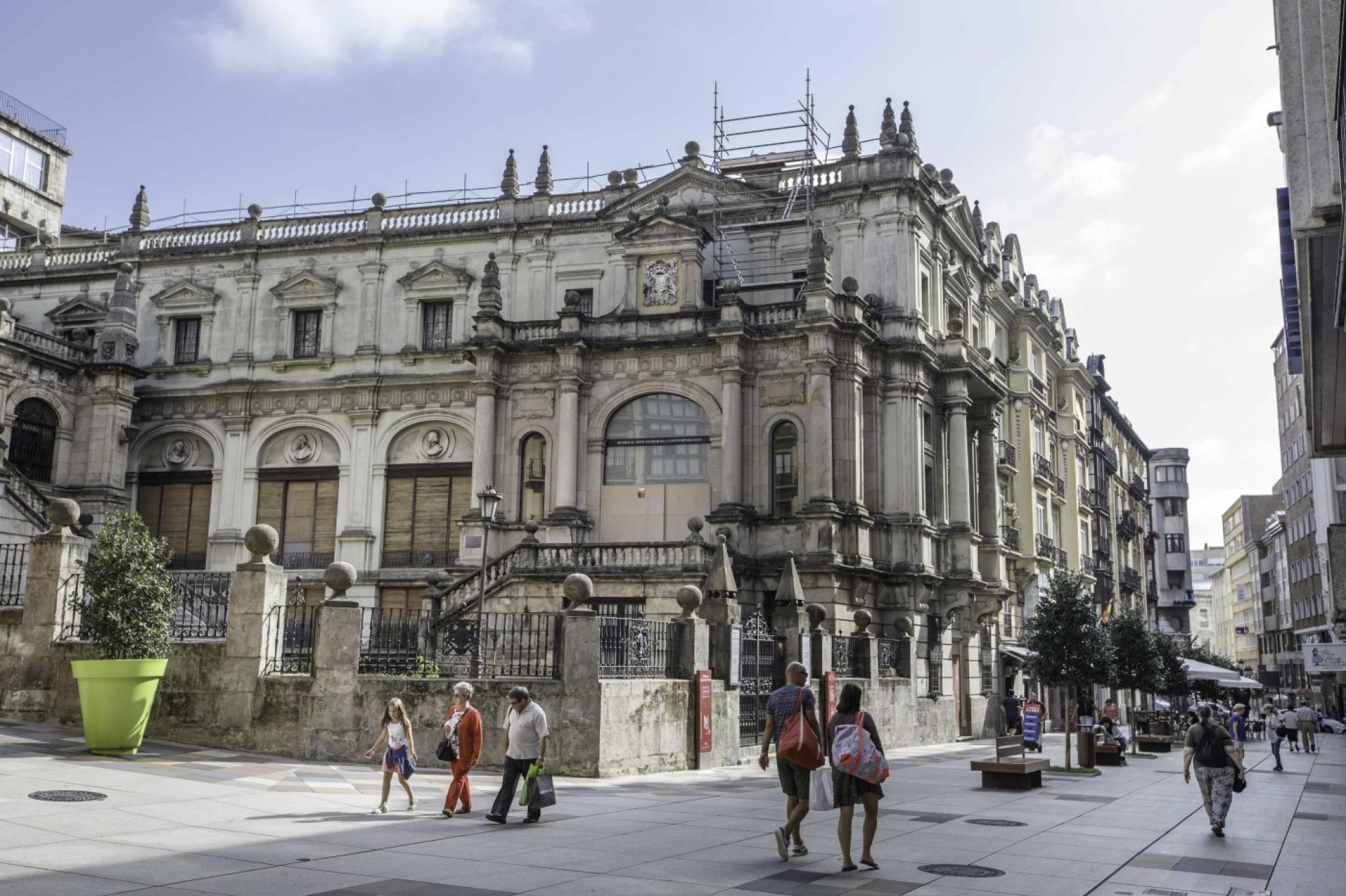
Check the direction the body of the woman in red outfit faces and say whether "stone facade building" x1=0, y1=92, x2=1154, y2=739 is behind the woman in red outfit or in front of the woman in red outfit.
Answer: behind

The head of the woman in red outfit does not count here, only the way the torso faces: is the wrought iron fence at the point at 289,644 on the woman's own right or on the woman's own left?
on the woman's own right

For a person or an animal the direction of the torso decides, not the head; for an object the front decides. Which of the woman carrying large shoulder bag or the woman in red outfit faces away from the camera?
the woman carrying large shoulder bag

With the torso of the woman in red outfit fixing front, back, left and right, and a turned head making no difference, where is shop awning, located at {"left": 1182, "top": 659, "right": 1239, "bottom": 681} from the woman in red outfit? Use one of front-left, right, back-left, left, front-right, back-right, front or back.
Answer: back

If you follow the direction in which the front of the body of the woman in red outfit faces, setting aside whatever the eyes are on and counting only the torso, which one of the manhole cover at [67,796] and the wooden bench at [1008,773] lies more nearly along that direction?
the manhole cover

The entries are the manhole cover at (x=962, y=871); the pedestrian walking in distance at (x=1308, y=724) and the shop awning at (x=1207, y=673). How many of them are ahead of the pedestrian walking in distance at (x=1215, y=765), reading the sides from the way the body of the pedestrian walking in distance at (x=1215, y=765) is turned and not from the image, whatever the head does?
2

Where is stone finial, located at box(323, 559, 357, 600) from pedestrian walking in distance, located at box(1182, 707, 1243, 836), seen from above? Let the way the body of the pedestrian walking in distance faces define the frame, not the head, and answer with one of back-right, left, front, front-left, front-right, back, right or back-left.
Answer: left

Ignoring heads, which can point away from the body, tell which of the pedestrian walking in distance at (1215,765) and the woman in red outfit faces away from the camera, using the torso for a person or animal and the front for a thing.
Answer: the pedestrian walking in distance

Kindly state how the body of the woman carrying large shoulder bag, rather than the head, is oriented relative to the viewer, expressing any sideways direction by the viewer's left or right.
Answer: facing away from the viewer

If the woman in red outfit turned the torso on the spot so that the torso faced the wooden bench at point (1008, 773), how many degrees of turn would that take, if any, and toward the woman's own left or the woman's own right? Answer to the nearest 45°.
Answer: approximately 180°

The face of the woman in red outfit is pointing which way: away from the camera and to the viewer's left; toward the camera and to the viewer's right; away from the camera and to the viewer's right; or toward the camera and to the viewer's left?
toward the camera and to the viewer's left

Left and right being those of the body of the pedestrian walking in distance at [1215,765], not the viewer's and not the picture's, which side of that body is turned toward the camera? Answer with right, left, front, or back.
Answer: back
